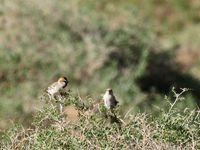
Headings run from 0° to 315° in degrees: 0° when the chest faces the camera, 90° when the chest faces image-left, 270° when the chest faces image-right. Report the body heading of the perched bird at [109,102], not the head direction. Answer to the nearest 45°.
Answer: approximately 0°

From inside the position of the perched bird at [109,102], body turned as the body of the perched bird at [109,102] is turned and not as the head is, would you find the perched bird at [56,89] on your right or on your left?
on your right

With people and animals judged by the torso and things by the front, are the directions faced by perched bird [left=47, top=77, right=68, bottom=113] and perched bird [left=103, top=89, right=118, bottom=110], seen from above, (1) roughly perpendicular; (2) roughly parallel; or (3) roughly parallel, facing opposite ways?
roughly perpendicular

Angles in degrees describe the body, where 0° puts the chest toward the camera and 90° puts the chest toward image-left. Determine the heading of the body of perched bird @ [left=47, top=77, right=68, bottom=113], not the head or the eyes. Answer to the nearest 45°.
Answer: approximately 270°

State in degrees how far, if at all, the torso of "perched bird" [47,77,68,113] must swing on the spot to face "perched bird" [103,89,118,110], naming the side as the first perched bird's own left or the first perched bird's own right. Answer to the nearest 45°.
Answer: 0° — it already faces it

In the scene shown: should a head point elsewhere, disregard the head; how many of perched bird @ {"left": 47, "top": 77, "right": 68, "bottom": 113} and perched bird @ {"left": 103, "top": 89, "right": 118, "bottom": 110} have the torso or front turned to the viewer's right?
1
